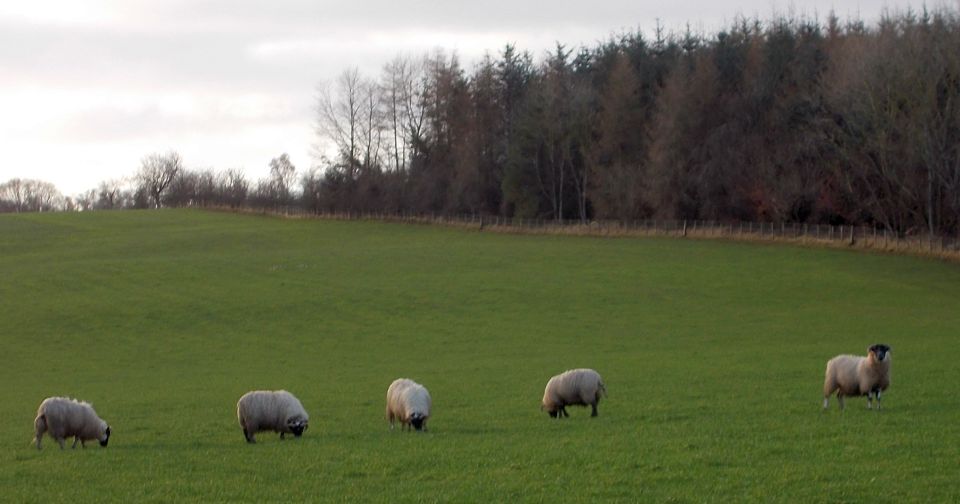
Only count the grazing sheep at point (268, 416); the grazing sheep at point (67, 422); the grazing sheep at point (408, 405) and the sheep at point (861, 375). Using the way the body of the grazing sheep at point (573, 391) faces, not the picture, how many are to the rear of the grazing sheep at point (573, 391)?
1

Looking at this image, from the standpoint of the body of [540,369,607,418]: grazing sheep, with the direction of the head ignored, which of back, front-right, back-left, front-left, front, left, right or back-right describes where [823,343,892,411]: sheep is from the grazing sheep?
back

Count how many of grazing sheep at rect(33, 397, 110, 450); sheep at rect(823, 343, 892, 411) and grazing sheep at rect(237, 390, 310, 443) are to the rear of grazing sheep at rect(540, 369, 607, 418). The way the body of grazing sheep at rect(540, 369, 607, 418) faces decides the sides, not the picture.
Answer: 1

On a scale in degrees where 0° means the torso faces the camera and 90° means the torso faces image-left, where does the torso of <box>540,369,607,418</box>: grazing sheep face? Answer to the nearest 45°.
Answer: approximately 90°

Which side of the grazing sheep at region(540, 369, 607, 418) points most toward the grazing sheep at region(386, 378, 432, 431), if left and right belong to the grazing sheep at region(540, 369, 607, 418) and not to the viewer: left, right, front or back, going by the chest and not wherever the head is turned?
front

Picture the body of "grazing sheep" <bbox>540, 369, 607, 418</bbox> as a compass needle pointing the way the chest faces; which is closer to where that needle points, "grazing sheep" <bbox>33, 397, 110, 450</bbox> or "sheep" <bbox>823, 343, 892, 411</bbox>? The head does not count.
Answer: the grazing sheep

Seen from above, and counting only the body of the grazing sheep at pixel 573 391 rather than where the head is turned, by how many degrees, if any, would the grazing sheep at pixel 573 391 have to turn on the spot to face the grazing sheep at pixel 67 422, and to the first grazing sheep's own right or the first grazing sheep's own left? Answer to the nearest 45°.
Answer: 0° — it already faces it

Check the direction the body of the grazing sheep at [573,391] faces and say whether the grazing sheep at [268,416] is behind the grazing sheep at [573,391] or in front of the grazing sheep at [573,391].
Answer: in front

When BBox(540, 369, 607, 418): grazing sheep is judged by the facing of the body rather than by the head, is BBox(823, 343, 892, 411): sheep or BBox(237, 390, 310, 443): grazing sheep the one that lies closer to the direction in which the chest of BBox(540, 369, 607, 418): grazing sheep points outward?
the grazing sheep
